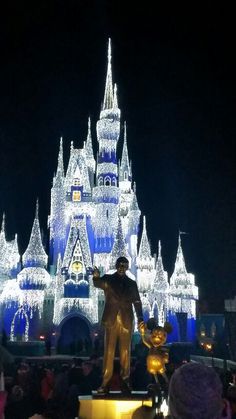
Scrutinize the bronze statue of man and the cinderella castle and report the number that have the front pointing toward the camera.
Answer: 2

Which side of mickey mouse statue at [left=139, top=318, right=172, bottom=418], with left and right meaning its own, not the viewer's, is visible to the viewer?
front

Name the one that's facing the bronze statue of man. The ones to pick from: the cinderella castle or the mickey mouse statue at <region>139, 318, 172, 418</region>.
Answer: the cinderella castle

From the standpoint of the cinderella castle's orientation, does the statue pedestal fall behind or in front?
in front

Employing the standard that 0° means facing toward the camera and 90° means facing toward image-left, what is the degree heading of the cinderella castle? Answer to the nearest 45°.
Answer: approximately 0°

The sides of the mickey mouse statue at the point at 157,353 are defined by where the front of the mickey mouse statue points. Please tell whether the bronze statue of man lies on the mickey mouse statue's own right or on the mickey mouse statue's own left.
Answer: on the mickey mouse statue's own right

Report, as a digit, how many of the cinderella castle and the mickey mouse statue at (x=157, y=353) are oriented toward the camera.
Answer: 2

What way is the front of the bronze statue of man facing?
toward the camera

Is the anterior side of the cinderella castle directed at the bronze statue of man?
yes

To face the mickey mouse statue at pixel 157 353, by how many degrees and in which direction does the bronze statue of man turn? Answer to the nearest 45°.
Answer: approximately 45° to its left

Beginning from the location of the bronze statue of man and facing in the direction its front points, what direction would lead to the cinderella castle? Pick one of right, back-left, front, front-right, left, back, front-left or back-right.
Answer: back

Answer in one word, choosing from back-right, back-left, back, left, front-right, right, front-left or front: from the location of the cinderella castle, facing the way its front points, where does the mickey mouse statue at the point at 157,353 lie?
front
